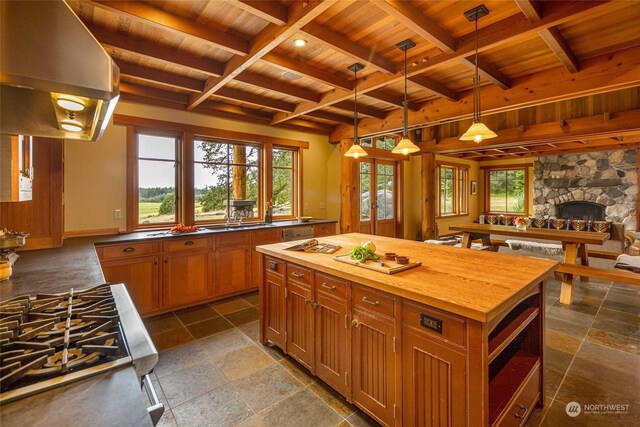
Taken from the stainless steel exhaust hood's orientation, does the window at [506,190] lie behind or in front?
in front

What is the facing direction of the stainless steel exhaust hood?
to the viewer's right

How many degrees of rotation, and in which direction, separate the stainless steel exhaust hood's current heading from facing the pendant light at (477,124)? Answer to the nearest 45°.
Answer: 0° — it already faces it

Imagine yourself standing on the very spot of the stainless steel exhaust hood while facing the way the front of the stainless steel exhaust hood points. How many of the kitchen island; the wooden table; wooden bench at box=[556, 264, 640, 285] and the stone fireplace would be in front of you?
4

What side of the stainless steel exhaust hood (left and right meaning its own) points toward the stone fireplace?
front

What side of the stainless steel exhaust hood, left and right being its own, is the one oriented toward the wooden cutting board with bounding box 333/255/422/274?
front

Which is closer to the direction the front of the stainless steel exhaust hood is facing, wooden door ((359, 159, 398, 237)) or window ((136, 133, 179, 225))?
the wooden door

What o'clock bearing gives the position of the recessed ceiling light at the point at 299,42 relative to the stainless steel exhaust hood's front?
The recessed ceiling light is roughly at 11 o'clock from the stainless steel exhaust hood.

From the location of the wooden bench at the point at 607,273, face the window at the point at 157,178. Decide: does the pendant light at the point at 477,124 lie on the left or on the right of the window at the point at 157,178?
left

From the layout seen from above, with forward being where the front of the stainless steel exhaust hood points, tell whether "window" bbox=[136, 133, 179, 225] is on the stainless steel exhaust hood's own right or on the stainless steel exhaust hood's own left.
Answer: on the stainless steel exhaust hood's own left

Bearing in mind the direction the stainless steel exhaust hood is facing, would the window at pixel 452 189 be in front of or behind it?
in front

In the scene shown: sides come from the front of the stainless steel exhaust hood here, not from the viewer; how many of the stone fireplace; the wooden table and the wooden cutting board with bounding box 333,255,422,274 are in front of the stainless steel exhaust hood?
3

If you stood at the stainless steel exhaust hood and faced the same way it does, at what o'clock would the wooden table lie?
The wooden table is roughly at 12 o'clock from the stainless steel exhaust hood.

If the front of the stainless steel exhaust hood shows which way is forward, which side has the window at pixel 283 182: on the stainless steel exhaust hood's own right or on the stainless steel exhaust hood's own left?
on the stainless steel exhaust hood's own left
